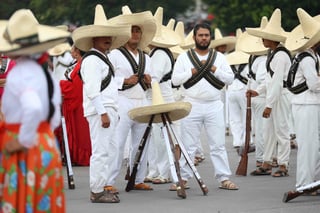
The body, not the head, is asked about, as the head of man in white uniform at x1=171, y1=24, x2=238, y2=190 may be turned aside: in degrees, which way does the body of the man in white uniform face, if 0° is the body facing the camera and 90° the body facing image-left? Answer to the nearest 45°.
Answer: approximately 0°

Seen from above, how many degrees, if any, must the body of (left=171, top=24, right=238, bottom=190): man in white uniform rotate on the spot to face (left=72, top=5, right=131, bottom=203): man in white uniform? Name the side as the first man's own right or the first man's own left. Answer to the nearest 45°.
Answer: approximately 45° to the first man's own right

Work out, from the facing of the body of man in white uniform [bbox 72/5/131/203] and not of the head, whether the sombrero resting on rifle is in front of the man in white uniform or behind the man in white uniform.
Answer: in front
